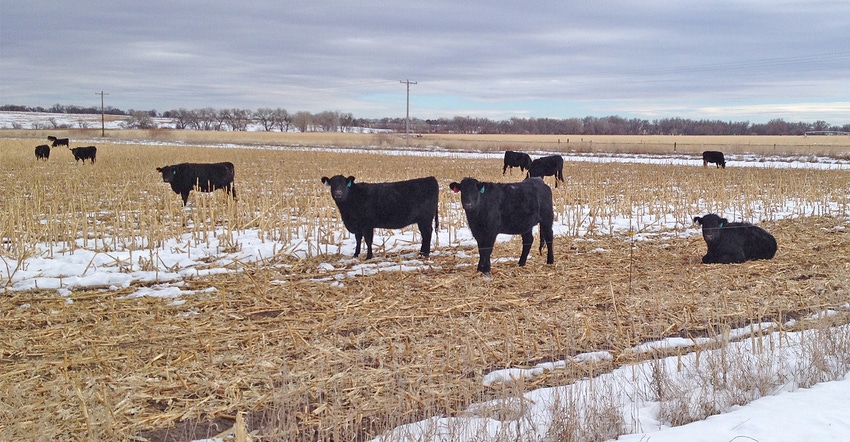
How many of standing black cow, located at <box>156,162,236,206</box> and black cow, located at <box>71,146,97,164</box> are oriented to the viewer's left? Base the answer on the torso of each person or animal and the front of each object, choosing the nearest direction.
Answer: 2

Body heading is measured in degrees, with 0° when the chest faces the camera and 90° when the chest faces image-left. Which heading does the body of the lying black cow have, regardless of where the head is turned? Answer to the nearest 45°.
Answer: approximately 45°

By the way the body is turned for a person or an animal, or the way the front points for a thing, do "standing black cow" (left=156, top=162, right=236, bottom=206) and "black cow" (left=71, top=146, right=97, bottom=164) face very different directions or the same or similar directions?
same or similar directions

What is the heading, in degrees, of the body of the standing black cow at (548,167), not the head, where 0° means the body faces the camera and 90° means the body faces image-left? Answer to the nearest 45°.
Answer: approximately 90°

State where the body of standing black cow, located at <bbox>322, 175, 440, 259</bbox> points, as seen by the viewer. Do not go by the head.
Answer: to the viewer's left

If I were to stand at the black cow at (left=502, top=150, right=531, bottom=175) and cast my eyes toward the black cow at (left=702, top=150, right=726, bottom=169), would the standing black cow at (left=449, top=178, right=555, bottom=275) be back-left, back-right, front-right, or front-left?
back-right

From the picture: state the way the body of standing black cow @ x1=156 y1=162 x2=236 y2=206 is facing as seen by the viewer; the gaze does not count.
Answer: to the viewer's left

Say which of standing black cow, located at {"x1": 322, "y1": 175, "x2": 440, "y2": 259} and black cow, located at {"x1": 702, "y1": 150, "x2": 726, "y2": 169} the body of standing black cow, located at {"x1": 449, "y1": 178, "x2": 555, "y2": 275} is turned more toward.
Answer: the standing black cow

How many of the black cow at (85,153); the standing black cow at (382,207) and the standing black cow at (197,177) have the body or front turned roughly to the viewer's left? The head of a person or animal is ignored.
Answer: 3

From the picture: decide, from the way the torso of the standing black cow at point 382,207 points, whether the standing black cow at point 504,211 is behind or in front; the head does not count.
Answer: behind

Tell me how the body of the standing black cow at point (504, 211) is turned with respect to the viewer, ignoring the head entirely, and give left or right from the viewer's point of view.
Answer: facing the viewer and to the left of the viewer

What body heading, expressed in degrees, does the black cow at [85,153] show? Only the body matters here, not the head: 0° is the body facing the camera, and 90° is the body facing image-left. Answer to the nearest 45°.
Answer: approximately 90°

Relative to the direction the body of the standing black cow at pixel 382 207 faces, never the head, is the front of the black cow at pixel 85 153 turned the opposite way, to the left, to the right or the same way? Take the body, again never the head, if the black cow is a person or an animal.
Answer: the same way
